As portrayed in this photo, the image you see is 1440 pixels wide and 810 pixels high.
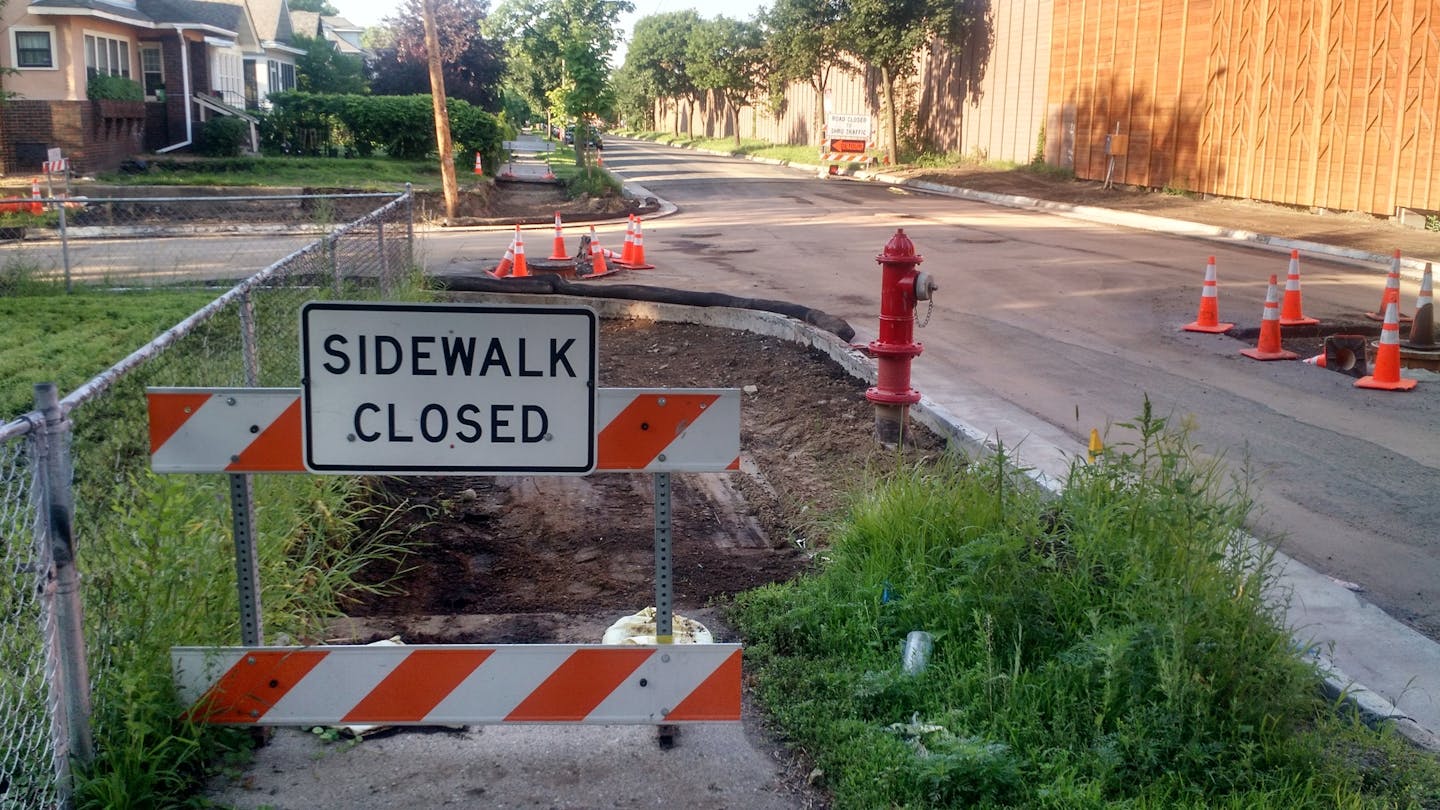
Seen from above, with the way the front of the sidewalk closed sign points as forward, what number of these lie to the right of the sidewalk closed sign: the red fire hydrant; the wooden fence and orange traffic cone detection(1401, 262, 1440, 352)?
0

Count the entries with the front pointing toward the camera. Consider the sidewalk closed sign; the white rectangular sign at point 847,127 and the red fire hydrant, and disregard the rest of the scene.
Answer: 2

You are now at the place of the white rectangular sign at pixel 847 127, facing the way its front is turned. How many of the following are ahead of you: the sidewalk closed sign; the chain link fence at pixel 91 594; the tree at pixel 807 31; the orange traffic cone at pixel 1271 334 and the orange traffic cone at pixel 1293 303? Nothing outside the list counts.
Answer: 4

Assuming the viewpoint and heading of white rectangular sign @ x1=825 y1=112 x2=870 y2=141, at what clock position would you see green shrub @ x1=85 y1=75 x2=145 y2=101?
The green shrub is roughly at 2 o'clock from the white rectangular sign.

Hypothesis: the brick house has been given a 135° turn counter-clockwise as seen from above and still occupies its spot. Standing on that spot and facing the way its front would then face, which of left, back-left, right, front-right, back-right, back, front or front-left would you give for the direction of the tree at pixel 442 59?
front-right

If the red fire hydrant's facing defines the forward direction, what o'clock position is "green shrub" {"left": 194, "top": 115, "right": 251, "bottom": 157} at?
The green shrub is roughly at 8 o'clock from the red fire hydrant.

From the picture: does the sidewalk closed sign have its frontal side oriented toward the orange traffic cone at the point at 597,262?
no

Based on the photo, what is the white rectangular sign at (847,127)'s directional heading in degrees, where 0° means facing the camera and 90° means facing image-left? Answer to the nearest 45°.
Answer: approximately 0°

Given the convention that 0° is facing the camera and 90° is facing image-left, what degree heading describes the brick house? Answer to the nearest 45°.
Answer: approximately 315°

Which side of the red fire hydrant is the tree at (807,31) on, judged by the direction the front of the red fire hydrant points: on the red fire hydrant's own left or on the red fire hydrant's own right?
on the red fire hydrant's own left

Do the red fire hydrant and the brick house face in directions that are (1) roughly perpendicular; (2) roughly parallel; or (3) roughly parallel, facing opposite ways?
roughly parallel

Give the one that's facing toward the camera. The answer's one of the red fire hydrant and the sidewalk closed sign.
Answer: the sidewalk closed sign

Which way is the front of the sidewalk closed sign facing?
toward the camera

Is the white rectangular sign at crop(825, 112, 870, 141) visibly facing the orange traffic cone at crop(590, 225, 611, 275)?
yes

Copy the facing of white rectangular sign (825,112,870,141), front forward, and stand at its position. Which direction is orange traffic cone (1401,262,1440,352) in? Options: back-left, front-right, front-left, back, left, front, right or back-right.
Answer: front

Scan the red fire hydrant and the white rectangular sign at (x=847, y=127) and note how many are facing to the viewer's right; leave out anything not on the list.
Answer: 1

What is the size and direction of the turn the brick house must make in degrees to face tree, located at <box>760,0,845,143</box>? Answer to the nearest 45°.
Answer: approximately 45° to its left

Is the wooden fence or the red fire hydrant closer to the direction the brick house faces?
the wooden fence

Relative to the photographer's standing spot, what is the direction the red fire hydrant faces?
facing to the right of the viewer

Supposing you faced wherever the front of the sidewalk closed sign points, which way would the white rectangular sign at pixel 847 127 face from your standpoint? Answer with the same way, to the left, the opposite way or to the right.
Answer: the same way

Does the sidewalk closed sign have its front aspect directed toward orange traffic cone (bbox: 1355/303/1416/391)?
no

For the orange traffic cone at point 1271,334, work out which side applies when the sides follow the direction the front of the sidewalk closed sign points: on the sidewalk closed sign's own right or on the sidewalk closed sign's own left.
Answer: on the sidewalk closed sign's own left
